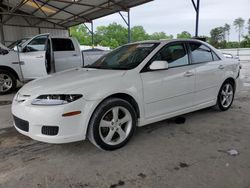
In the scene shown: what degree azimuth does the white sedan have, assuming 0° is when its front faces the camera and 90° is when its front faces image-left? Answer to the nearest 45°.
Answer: approximately 45°

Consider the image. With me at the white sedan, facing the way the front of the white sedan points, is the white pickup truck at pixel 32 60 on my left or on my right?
on my right
